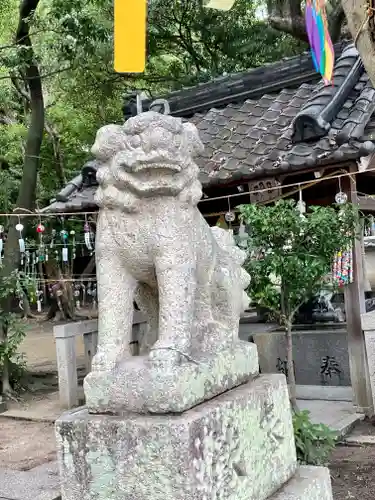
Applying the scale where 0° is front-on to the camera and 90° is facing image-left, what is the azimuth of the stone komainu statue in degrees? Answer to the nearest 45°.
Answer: approximately 45°

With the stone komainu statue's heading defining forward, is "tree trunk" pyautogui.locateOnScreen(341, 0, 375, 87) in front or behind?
behind

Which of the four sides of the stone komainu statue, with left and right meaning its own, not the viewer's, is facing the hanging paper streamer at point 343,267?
back

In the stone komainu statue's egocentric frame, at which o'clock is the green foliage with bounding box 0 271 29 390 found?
The green foliage is roughly at 4 o'clock from the stone komainu statue.
